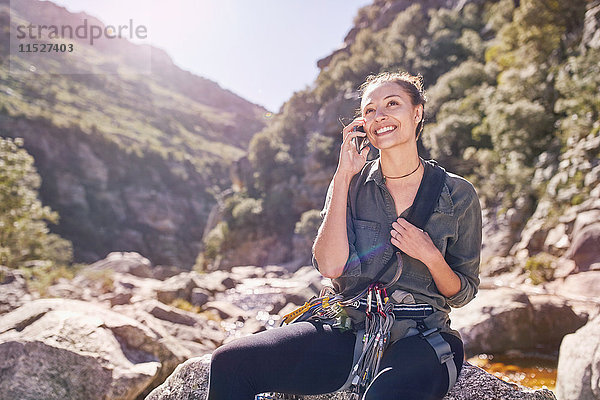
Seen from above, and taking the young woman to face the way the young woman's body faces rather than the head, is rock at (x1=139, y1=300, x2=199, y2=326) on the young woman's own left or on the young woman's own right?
on the young woman's own right

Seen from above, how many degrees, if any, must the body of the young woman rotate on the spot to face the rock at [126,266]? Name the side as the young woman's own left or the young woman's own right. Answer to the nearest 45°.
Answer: approximately 90° to the young woman's own right

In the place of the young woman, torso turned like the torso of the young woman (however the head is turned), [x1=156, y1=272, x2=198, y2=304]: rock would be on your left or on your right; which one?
on your right

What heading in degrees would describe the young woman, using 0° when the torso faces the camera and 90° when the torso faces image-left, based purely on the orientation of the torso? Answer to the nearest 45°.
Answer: approximately 45°

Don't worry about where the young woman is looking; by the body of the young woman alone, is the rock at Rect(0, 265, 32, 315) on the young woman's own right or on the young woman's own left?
on the young woman's own right

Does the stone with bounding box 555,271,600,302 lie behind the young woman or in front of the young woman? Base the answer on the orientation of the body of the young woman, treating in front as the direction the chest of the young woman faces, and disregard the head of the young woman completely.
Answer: behind

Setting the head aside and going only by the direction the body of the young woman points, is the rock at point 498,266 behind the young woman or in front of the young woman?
behind
